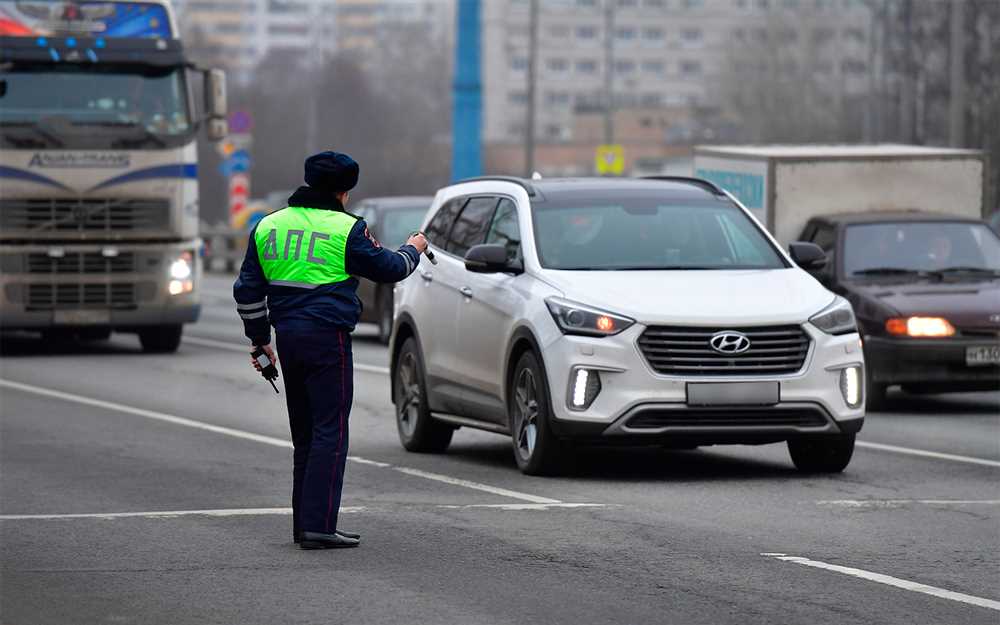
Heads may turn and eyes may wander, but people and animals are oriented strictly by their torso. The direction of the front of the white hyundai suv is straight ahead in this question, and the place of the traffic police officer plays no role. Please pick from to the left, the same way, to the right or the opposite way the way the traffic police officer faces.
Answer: to the left

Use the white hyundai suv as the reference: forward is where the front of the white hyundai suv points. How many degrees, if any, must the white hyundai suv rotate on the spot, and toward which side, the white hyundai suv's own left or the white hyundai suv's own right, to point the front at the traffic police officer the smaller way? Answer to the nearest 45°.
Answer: approximately 90° to the white hyundai suv's own right

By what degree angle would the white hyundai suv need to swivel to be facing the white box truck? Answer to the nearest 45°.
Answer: approximately 135° to its left

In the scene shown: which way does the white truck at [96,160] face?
toward the camera

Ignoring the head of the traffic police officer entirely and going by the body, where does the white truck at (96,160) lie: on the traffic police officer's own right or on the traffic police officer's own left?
on the traffic police officer's own left

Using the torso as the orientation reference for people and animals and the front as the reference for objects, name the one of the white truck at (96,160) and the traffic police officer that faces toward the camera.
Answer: the white truck

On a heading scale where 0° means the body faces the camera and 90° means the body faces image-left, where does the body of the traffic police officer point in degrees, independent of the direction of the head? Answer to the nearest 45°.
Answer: approximately 225°

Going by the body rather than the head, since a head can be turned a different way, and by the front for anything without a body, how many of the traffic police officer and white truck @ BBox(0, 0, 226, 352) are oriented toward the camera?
1

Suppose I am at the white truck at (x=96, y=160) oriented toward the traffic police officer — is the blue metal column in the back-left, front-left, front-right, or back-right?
back-left

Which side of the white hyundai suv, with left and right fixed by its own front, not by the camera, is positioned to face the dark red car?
left

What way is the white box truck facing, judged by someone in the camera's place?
facing the viewer and to the right of the viewer

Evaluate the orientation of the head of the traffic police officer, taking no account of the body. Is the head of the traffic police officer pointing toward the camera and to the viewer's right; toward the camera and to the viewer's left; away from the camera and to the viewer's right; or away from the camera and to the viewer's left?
away from the camera and to the viewer's right

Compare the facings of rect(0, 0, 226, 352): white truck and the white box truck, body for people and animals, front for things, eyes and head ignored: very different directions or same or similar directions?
same or similar directions

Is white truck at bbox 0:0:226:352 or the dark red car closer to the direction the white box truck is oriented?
the dark red car
